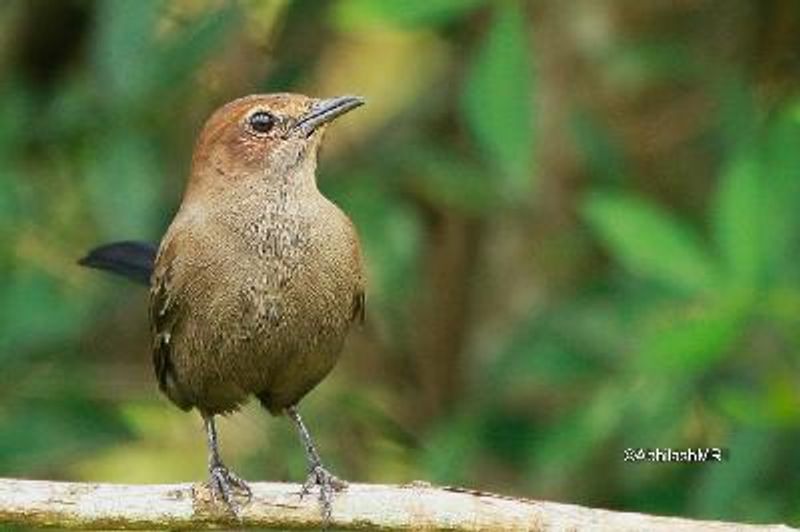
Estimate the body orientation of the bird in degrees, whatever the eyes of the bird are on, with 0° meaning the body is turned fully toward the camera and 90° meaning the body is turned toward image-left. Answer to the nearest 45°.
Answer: approximately 315°
